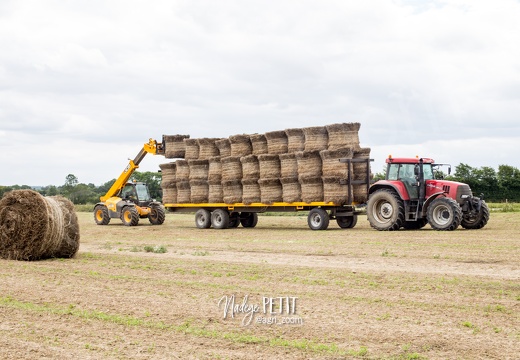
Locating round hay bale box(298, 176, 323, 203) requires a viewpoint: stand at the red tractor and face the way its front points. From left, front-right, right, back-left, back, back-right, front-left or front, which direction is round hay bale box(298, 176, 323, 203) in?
back-right

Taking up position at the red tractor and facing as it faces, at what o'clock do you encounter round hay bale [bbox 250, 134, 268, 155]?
The round hay bale is roughly at 5 o'clock from the red tractor.

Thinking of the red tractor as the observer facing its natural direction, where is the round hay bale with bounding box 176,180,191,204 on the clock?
The round hay bale is roughly at 5 o'clock from the red tractor.

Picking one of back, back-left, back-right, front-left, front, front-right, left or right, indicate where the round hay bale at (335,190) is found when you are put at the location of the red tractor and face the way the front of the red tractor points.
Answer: back-right

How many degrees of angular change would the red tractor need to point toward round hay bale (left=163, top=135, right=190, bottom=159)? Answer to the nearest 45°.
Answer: approximately 135° to its right

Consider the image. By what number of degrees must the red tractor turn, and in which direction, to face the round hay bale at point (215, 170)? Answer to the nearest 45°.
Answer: approximately 135° to its right

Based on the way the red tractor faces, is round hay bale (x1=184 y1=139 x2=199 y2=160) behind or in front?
behind

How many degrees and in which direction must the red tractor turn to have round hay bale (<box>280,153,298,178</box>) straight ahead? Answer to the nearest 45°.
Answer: approximately 135° to its right

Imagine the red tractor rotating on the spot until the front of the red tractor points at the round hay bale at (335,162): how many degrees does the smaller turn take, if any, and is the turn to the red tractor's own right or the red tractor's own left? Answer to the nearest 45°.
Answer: approximately 135° to the red tractor's own right

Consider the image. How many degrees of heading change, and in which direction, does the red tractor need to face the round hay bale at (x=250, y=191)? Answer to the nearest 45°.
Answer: approximately 135° to its right

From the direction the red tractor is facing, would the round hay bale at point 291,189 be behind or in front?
behind

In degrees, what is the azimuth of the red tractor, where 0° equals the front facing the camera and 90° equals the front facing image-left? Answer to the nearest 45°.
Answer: approximately 315°

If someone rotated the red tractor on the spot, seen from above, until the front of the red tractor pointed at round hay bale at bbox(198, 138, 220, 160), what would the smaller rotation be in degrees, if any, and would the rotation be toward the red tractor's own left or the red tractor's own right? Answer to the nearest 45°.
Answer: approximately 135° to the red tractor's own right

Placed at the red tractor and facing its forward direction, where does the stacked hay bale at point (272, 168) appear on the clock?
The stacked hay bale is roughly at 5 o'clock from the red tractor.
